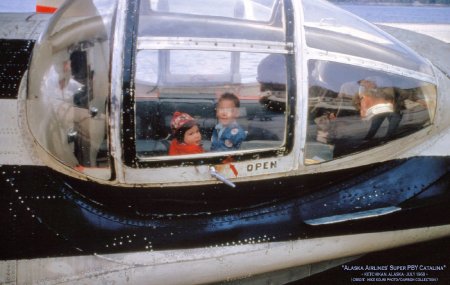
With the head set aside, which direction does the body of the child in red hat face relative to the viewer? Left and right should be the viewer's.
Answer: facing the viewer and to the right of the viewer

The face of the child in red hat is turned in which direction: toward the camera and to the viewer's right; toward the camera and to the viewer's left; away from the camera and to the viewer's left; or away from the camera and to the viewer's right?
toward the camera and to the viewer's right

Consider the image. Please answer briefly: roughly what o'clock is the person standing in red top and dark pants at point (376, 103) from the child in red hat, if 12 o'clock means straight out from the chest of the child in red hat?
The person standing in red top and dark pants is roughly at 10 o'clock from the child in red hat.
